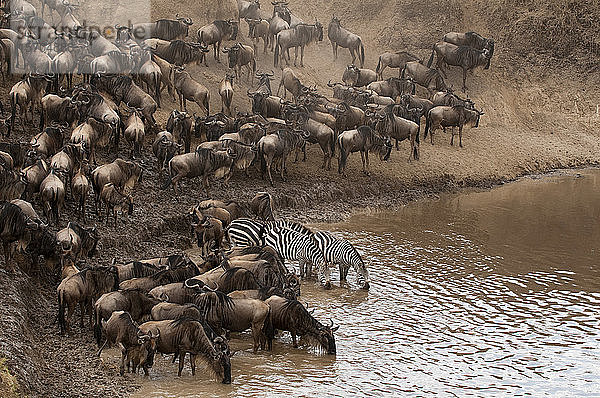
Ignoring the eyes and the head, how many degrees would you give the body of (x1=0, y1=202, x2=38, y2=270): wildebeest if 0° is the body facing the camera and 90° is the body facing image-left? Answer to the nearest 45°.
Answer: approximately 270°

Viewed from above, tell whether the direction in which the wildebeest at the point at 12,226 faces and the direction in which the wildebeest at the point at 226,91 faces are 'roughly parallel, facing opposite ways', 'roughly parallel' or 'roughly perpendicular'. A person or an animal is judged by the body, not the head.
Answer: roughly perpendicular

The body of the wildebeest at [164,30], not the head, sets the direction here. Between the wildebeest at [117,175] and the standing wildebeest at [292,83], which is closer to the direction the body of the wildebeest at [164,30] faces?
the standing wildebeest

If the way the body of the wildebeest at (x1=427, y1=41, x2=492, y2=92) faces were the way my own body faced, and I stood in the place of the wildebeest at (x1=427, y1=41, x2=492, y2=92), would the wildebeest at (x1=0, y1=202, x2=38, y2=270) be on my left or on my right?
on my right

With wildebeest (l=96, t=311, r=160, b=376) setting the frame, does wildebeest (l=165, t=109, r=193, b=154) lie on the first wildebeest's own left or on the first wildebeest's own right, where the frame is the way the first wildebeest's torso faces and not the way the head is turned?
on the first wildebeest's own left

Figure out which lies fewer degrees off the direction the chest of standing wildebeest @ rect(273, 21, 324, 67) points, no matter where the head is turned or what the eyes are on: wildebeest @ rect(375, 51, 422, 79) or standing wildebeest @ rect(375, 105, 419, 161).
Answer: the wildebeest

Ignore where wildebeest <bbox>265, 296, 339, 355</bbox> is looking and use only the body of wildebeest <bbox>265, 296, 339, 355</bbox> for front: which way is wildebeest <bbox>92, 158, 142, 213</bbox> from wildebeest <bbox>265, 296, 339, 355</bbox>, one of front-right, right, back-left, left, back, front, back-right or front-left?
back

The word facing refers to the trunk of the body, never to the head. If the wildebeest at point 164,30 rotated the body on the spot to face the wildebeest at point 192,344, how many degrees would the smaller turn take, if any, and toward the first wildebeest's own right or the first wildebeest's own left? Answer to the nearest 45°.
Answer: approximately 90° to the first wildebeest's own right

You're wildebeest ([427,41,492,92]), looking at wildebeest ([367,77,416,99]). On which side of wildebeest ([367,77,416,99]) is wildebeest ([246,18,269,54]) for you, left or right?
right

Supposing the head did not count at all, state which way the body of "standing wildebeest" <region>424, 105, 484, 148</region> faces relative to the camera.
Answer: to the viewer's right
